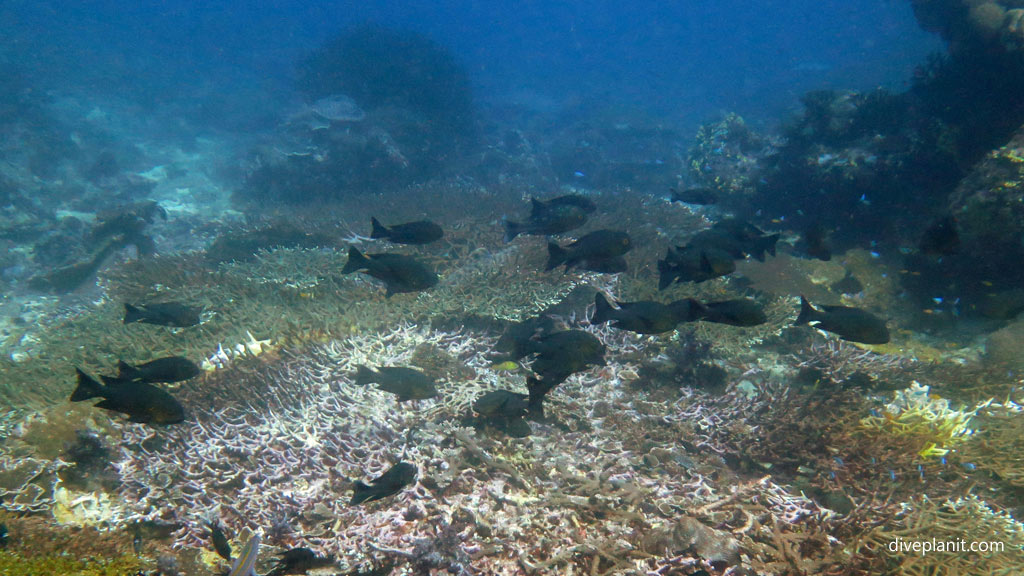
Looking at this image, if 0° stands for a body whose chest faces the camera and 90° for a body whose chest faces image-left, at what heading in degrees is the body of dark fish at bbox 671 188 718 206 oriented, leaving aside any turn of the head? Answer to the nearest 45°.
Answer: approximately 270°

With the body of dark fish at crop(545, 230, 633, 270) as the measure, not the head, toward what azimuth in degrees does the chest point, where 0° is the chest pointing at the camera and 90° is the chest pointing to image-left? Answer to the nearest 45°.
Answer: approximately 270°

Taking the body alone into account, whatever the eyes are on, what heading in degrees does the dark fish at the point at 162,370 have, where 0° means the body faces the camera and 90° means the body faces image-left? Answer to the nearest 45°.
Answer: approximately 270°

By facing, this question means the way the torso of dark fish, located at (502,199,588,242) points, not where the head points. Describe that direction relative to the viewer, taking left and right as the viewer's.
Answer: facing to the right of the viewer

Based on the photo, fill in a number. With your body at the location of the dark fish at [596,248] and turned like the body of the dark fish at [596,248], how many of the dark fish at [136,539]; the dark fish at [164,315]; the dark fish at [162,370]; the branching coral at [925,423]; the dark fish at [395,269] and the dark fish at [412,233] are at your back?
5

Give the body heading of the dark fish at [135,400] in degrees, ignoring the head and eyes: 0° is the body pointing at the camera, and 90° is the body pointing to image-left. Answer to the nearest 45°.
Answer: approximately 270°

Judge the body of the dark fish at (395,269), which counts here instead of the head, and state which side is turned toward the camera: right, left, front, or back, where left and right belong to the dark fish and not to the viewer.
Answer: right

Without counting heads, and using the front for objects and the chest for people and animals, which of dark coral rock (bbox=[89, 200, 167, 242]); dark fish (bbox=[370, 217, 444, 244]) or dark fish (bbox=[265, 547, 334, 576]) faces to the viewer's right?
dark fish (bbox=[370, 217, 444, 244])

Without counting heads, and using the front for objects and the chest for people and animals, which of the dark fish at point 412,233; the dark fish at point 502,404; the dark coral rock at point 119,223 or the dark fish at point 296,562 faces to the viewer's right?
the dark fish at point 412,233
